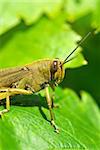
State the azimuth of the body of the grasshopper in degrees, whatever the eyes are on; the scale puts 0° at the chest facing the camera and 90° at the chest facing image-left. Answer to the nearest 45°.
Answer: approximately 270°

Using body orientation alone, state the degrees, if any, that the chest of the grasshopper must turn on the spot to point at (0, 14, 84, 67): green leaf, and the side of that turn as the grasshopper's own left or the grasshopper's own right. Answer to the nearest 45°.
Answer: approximately 90° to the grasshopper's own left
